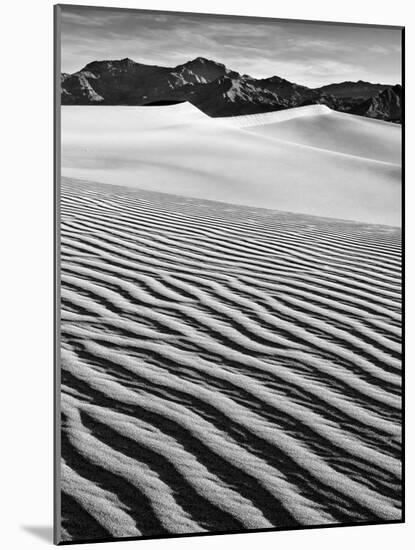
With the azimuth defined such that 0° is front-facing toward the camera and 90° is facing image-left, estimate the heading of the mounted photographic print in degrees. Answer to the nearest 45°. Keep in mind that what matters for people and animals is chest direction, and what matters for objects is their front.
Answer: approximately 315°
